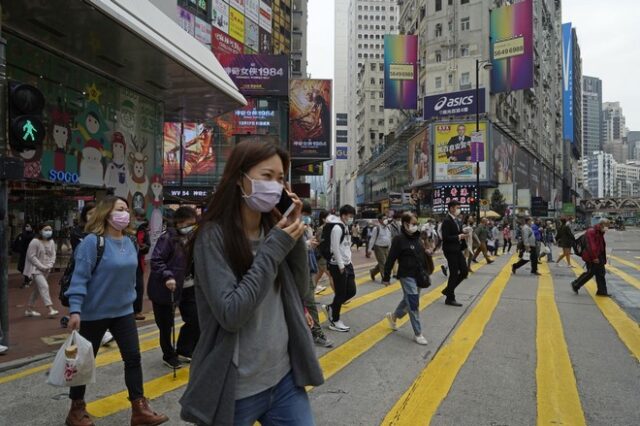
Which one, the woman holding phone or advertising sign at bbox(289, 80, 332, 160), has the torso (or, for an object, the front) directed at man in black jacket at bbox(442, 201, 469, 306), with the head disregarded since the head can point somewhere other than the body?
the advertising sign

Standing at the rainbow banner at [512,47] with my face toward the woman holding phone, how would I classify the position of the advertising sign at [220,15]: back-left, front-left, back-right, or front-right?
front-right

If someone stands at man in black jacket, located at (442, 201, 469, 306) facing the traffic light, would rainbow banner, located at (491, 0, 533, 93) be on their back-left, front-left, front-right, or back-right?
back-right

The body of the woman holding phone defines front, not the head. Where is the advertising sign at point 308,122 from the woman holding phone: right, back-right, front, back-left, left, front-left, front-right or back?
back-left

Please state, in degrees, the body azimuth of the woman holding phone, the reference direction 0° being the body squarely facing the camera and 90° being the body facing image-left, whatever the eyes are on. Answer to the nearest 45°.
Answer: approximately 315°

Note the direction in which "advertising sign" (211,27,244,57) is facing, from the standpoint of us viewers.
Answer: facing the viewer and to the right of the viewer

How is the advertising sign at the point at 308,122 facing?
toward the camera

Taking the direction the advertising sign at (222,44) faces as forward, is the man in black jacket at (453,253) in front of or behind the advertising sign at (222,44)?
in front
